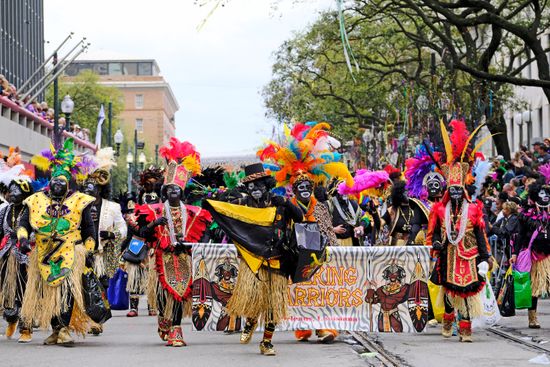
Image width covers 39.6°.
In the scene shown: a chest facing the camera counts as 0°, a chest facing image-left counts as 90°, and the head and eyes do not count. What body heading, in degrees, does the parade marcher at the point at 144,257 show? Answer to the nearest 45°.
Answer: approximately 0°

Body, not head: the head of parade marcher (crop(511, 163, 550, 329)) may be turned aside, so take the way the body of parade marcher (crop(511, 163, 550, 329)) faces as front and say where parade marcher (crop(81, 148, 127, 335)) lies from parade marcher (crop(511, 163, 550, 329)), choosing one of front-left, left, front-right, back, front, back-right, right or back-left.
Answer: right

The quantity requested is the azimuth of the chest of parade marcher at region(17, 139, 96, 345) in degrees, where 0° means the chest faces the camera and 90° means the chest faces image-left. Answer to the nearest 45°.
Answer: approximately 0°

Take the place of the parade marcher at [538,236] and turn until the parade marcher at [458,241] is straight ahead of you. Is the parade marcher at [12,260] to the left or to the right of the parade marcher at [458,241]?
right

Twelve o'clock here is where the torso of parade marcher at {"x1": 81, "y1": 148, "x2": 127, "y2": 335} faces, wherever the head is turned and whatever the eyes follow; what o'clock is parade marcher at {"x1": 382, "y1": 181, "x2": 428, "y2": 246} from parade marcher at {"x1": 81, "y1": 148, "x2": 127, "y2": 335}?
parade marcher at {"x1": 382, "y1": 181, "x2": 428, "y2": 246} is roughly at 8 o'clock from parade marcher at {"x1": 81, "y1": 148, "x2": 127, "y2": 335}.
